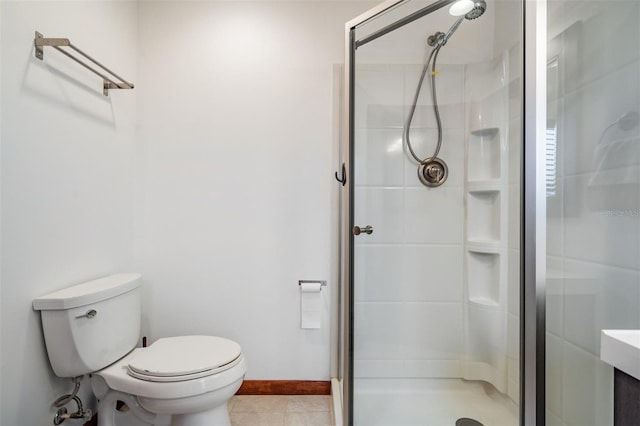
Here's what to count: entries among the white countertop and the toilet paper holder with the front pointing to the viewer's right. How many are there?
0

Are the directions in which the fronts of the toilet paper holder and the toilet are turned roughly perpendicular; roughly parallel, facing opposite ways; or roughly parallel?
roughly perpendicular

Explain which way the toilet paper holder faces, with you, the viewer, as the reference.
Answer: facing the viewer

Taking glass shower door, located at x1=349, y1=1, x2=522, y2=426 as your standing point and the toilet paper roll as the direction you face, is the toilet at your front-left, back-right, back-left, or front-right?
front-left

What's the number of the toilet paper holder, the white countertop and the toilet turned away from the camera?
0

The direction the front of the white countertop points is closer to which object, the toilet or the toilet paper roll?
the toilet

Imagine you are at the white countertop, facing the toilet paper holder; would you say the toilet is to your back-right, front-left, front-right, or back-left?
front-left

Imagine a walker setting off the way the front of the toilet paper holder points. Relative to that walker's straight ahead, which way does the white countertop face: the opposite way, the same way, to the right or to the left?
to the right

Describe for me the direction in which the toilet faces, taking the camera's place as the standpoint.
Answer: facing the viewer and to the right of the viewer

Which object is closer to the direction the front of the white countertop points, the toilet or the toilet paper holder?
the toilet

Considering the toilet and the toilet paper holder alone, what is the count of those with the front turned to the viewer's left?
0

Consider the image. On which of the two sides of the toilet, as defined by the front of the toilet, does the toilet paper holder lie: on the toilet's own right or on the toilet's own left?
on the toilet's own left

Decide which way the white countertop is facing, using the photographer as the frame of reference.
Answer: facing the viewer and to the left of the viewer

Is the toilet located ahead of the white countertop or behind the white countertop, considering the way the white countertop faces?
ahead

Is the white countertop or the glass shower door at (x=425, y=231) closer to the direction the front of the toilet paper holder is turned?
the white countertop
